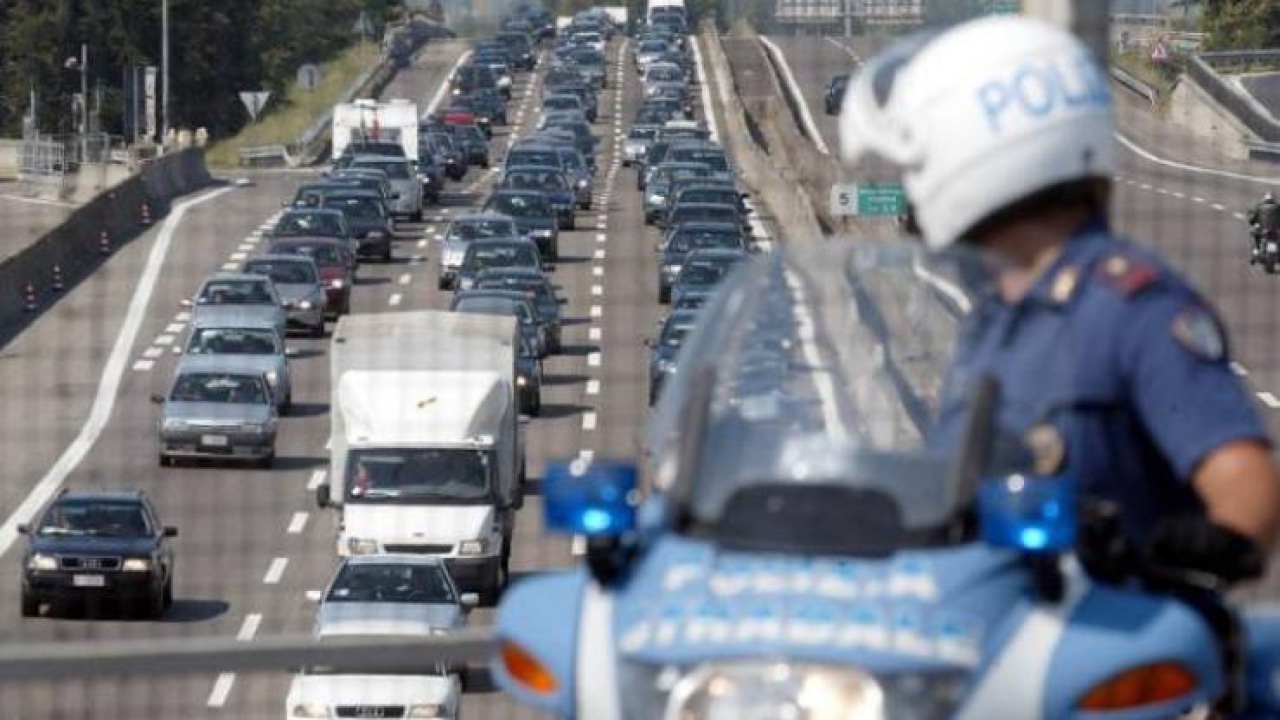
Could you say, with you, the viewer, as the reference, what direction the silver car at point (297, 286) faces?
facing the viewer

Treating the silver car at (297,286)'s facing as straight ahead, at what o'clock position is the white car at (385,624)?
The white car is roughly at 12 o'clock from the silver car.

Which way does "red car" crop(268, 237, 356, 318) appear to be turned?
toward the camera

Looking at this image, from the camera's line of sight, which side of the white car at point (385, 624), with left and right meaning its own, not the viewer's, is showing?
front

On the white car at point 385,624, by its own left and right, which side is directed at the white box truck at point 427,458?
back

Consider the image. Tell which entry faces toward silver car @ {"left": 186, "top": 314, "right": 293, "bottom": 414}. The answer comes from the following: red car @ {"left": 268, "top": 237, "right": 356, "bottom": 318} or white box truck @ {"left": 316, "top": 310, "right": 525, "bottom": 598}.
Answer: the red car

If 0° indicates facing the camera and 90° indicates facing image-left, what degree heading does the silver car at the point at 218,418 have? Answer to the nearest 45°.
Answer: approximately 0°

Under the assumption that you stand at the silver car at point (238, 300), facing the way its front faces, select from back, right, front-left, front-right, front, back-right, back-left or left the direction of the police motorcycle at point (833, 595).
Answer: front

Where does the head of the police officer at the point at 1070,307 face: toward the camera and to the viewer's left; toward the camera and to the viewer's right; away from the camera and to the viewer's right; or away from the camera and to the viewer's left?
away from the camera and to the viewer's left

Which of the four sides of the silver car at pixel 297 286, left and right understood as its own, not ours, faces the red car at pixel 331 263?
back

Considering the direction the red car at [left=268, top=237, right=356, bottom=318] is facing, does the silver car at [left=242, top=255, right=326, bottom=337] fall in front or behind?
in front

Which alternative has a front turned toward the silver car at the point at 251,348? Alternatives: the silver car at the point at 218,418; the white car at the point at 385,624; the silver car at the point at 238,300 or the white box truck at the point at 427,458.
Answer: the silver car at the point at 238,300

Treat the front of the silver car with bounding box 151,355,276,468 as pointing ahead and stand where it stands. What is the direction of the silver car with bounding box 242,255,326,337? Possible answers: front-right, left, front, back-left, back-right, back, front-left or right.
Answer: back

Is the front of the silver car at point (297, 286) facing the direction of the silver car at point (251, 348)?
yes
